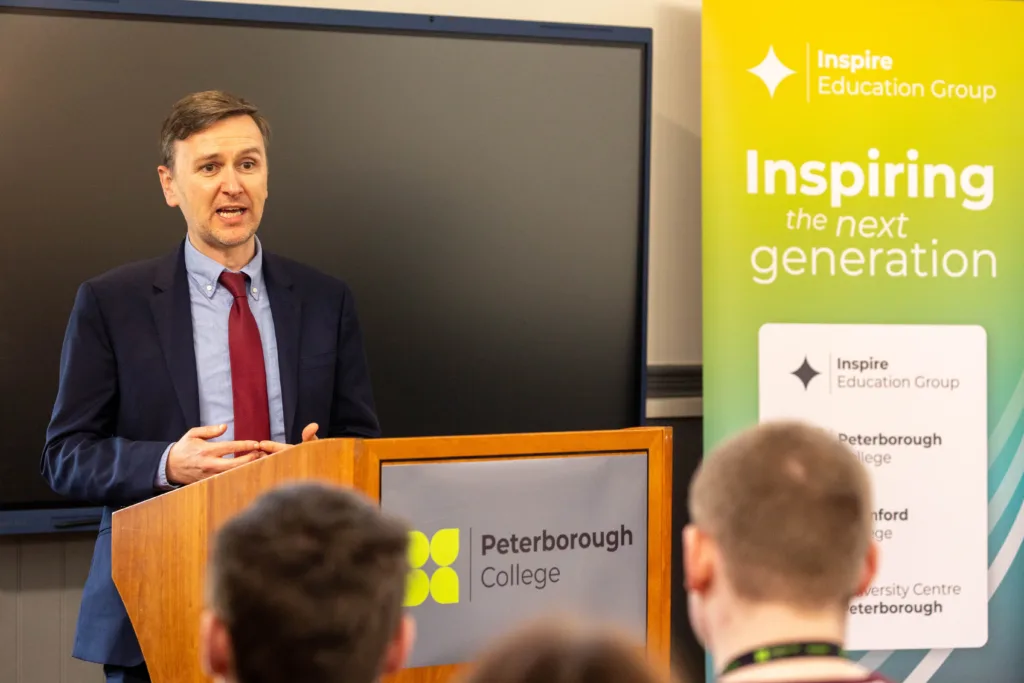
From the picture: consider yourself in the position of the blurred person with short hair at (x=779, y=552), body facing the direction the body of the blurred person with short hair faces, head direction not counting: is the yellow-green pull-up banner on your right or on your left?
on your right

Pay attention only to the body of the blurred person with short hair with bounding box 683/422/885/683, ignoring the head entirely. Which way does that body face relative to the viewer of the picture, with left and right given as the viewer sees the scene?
facing away from the viewer and to the left of the viewer

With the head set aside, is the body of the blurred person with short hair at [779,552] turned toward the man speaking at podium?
yes

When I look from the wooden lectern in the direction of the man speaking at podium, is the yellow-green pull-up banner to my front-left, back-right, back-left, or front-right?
front-right

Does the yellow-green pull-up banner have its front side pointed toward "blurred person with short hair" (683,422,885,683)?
yes

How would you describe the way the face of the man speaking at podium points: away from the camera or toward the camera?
toward the camera

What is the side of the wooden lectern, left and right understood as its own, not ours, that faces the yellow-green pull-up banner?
left

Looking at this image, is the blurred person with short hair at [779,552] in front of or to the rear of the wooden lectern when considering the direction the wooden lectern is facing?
in front

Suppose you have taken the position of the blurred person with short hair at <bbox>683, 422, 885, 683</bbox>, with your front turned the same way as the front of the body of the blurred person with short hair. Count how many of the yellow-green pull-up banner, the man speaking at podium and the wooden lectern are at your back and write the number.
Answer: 0

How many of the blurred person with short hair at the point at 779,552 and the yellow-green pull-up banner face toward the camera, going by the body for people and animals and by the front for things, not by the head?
1

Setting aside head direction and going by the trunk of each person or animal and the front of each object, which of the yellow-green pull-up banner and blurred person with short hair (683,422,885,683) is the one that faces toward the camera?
the yellow-green pull-up banner

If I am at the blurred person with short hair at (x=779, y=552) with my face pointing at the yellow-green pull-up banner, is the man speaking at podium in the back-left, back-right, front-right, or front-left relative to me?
front-left

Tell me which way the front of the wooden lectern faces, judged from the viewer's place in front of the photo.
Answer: facing the viewer and to the right of the viewer

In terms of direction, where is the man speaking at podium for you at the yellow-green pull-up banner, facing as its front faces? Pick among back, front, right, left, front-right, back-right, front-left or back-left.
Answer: front-right

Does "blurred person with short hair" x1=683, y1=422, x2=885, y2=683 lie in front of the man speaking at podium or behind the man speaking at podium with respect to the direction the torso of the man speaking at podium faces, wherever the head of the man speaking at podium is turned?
in front

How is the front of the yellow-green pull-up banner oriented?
toward the camera

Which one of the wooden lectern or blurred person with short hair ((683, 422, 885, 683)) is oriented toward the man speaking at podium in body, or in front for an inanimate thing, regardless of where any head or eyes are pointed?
the blurred person with short hair

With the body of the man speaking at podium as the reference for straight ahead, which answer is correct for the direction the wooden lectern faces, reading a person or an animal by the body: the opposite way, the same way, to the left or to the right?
the same way
